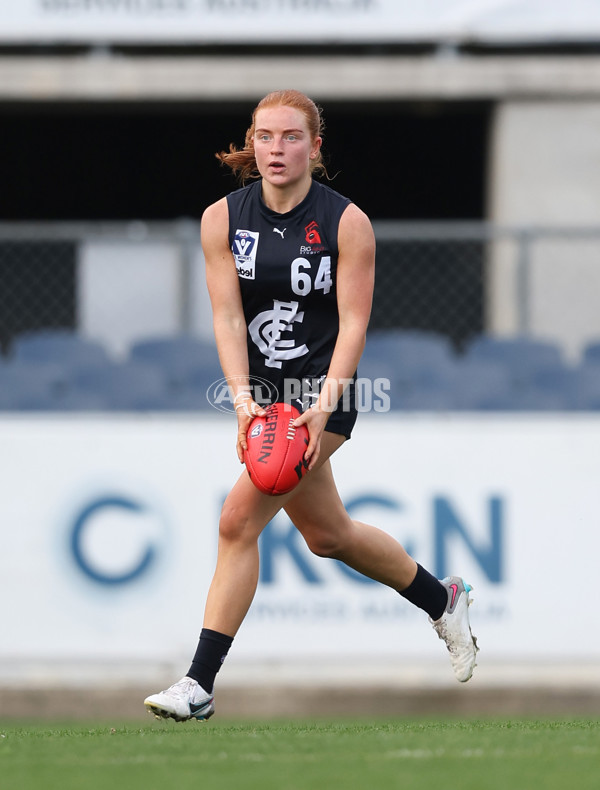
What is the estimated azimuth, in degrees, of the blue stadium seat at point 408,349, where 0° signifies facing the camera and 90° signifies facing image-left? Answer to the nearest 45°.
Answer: approximately 0°

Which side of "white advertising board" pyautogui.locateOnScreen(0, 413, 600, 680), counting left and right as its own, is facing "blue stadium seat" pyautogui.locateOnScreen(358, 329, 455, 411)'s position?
back

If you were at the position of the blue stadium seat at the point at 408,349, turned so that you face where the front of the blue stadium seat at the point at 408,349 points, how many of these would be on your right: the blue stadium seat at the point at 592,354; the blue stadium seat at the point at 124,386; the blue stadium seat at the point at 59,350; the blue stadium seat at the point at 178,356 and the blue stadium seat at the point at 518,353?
3

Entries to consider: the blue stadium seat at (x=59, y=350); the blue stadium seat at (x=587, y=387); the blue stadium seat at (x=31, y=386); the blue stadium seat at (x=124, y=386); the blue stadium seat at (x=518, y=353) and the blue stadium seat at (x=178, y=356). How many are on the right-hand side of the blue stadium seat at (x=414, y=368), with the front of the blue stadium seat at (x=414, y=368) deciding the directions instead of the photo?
4
